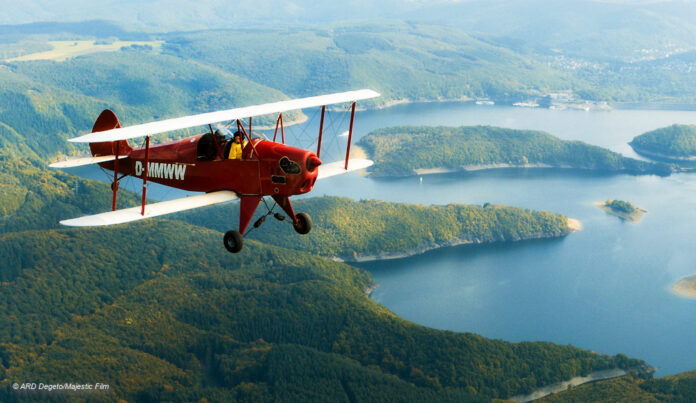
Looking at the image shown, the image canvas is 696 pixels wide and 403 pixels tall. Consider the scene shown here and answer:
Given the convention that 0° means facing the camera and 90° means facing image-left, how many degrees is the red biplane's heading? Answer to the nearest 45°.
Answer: approximately 315°
